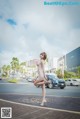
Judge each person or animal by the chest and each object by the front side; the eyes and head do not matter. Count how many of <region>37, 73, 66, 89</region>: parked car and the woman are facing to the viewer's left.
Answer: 1

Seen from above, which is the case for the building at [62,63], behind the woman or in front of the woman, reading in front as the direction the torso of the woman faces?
behind
